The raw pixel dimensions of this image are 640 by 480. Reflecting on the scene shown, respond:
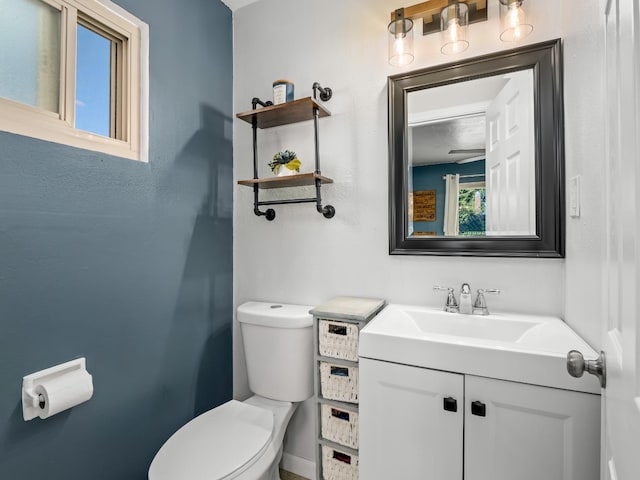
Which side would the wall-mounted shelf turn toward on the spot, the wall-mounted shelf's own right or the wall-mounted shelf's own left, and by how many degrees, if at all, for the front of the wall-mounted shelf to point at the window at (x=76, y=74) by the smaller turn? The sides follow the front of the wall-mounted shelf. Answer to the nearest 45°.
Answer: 0° — it already faces it

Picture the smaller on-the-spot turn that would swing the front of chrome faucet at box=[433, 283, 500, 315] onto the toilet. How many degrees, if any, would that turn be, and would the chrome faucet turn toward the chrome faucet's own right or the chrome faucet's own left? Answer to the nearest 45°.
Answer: approximately 90° to the chrome faucet's own right

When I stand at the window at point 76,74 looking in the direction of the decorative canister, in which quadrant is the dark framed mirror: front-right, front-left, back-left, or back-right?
front-right

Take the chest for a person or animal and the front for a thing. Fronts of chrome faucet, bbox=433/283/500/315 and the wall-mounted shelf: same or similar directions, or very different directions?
same or similar directions

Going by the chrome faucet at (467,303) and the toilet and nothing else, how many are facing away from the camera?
0

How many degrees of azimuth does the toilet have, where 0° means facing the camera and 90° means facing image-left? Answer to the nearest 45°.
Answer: approximately 45°

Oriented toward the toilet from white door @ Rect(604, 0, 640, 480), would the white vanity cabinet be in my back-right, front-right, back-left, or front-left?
front-right

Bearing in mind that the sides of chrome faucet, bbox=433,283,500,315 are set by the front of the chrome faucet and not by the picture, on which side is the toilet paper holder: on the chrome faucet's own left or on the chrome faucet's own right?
on the chrome faucet's own right

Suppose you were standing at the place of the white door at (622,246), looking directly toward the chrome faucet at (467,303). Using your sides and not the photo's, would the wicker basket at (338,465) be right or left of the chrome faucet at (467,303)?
left

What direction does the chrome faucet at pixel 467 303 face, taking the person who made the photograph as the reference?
facing the viewer

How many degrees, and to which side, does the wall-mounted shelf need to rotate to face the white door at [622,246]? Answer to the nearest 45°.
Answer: approximately 90° to its left

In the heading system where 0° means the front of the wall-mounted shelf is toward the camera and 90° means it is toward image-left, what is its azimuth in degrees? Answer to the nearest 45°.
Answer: approximately 45°
